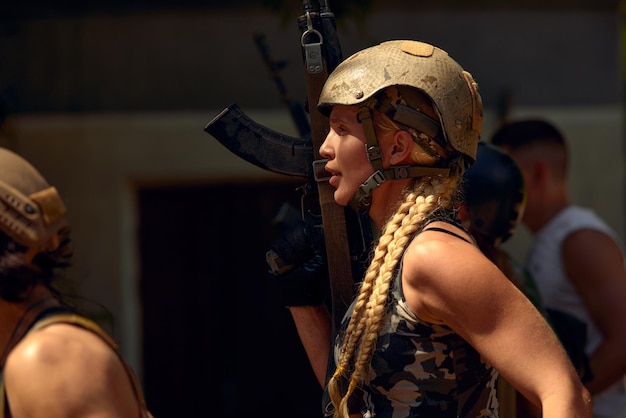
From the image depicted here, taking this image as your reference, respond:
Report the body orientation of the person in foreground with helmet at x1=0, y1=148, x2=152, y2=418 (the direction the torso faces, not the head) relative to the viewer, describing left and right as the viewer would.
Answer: facing to the left of the viewer

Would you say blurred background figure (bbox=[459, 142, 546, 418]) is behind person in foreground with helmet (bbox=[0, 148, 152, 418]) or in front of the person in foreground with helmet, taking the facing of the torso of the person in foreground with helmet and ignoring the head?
behind

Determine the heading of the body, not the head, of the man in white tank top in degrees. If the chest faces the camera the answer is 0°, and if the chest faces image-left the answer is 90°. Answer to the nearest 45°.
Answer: approximately 90°

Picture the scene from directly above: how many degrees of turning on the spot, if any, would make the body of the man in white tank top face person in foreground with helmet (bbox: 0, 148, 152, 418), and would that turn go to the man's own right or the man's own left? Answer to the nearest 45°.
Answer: approximately 45° to the man's own left

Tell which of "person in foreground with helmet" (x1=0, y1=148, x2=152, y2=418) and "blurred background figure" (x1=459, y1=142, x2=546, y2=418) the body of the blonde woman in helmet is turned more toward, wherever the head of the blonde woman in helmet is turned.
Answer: the person in foreground with helmet

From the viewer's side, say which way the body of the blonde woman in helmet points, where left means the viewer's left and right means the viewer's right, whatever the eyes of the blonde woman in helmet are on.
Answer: facing to the left of the viewer

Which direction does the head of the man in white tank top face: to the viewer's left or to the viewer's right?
to the viewer's left

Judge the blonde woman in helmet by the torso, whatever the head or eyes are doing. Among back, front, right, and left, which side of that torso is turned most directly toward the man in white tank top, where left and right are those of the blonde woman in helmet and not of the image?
right

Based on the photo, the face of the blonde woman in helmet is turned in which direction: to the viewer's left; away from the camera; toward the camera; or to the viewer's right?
to the viewer's left
